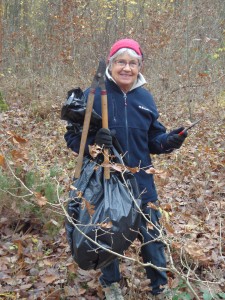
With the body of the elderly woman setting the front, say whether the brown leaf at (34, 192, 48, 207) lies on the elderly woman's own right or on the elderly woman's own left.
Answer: on the elderly woman's own right

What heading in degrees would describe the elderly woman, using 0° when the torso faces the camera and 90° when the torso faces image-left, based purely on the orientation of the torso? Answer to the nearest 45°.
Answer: approximately 0°
